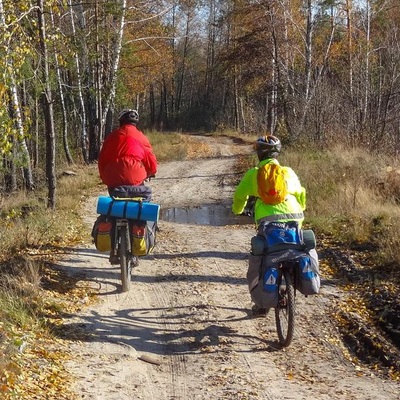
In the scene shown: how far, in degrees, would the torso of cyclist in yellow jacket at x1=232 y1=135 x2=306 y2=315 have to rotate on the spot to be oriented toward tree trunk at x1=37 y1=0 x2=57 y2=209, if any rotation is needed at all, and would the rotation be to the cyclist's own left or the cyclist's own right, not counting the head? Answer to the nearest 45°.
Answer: approximately 45° to the cyclist's own left

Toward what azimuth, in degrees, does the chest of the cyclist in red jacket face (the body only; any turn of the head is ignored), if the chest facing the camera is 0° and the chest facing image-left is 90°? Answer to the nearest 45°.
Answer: approximately 180°

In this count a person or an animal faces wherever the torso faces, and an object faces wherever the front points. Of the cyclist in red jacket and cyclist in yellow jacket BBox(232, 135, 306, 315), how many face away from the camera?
2

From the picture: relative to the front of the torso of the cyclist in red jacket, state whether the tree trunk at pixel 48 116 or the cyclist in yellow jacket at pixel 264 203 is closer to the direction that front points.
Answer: the tree trunk

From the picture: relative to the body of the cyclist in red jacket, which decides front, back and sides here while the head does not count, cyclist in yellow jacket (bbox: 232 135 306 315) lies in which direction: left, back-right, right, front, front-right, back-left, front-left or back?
back-right

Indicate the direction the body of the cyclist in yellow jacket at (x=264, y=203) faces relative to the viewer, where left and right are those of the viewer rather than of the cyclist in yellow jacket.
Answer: facing away from the viewer

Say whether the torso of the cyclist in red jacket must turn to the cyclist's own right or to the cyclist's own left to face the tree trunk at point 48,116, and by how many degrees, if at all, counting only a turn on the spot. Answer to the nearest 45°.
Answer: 0° — they already face it
